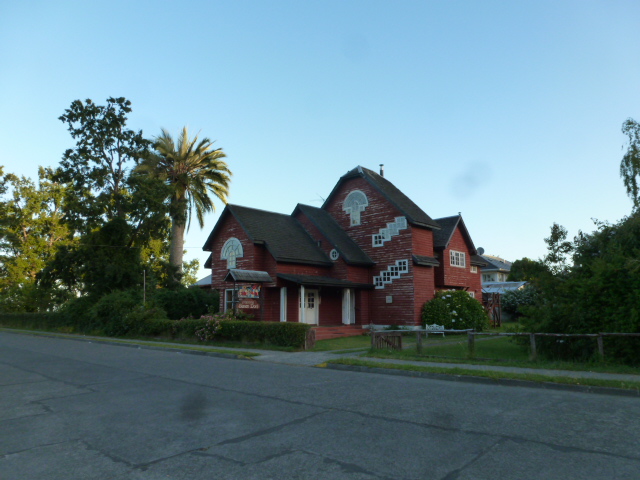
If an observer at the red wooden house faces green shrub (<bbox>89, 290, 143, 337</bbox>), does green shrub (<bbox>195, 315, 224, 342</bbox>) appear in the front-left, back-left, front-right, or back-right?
front-left

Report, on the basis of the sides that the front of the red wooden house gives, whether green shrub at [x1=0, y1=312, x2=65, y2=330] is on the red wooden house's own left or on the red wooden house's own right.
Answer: on the red wooden house's own right

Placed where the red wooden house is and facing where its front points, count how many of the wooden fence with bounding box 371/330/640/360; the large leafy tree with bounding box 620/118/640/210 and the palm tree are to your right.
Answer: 1

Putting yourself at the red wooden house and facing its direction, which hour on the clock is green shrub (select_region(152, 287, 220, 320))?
The green shrub is roughly at 2 o'clock from the red wooden house.

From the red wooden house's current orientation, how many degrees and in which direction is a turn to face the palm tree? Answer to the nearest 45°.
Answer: approximately 90° to its right

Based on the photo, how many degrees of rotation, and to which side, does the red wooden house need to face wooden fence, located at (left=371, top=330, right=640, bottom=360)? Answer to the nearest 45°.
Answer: approximately 45° to its left

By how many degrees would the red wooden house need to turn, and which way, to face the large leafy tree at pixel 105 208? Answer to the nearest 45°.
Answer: approximately 45° to its right

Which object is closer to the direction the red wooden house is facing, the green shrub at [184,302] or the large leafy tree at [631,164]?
the green shrub

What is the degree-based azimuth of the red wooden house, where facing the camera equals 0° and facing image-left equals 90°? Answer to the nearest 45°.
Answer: approximately 45°

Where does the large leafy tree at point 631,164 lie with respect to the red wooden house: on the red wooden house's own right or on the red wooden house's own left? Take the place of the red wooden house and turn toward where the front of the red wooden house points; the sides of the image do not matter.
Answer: on the red wooden house's own left
